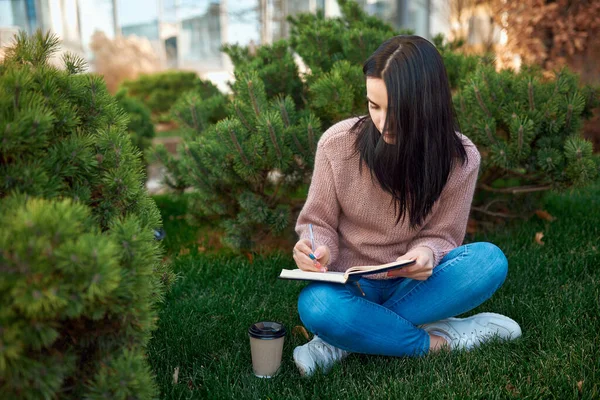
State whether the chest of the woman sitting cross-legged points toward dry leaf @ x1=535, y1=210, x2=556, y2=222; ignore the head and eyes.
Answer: no

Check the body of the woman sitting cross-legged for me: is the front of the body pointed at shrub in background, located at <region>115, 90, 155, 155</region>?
no

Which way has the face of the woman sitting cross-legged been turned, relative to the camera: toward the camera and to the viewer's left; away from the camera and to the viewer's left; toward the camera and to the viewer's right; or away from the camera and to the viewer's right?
toward the camera and to the viewer's left

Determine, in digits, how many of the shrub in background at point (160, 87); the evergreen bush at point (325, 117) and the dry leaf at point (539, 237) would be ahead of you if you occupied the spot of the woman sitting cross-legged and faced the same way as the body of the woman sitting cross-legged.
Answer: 0

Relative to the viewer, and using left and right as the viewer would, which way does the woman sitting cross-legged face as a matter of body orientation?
facing the viewer

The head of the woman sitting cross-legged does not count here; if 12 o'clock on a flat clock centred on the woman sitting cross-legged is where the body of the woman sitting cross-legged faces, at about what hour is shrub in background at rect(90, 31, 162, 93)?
The shrub in background is roughly at 5 o'clock from the woman sitting cross-legged.

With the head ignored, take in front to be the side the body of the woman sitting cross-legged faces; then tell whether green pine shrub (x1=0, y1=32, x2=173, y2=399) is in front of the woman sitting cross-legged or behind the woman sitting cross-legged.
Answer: in front

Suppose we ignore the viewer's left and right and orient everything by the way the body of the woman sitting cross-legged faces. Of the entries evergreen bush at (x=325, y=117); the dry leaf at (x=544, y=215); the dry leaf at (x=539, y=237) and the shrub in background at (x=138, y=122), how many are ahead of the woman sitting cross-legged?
0

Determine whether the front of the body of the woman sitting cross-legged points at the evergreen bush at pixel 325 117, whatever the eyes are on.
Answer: no

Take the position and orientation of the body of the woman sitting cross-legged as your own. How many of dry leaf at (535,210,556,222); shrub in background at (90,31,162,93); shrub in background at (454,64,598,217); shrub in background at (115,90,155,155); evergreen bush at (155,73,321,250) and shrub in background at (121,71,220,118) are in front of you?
0

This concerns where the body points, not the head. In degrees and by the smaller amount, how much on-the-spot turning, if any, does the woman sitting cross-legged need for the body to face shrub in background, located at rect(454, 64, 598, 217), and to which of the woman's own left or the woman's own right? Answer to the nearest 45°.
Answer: approximately 135° to the woman's own left

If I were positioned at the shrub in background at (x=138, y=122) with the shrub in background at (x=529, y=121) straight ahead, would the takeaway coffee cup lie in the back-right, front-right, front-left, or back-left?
front-right

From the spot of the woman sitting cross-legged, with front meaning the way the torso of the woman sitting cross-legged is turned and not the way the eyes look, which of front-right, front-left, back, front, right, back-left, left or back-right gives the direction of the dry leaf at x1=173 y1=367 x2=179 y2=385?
front-right

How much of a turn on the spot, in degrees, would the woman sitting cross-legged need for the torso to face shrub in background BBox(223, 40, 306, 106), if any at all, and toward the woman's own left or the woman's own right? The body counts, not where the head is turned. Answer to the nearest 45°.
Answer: approximately 135° to the woman's own right
